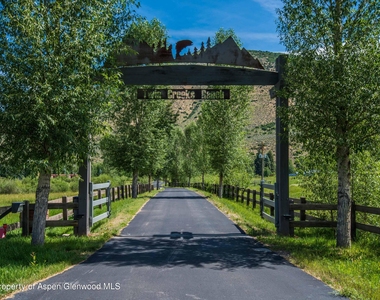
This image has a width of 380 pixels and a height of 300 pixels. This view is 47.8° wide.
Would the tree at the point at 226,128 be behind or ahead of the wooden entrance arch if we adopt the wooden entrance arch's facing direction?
behind

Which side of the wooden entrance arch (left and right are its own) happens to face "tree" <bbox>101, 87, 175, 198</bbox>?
back

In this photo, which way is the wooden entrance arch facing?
toward the camera

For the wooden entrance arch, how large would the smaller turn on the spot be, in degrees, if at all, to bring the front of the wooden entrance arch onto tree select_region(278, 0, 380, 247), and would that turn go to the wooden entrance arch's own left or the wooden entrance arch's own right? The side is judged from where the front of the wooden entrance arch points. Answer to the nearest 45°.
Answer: approximately 45° to the wooden entrance arch's own left

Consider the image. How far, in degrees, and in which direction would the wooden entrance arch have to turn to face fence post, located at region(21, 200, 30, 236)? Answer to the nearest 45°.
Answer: approximately 90° to its right

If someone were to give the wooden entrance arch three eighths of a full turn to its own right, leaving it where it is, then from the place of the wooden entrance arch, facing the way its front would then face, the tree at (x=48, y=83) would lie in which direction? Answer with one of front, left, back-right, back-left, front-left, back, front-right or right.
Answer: left

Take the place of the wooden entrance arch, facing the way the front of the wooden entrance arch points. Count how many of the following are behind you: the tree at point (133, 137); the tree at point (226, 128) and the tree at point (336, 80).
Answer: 2
